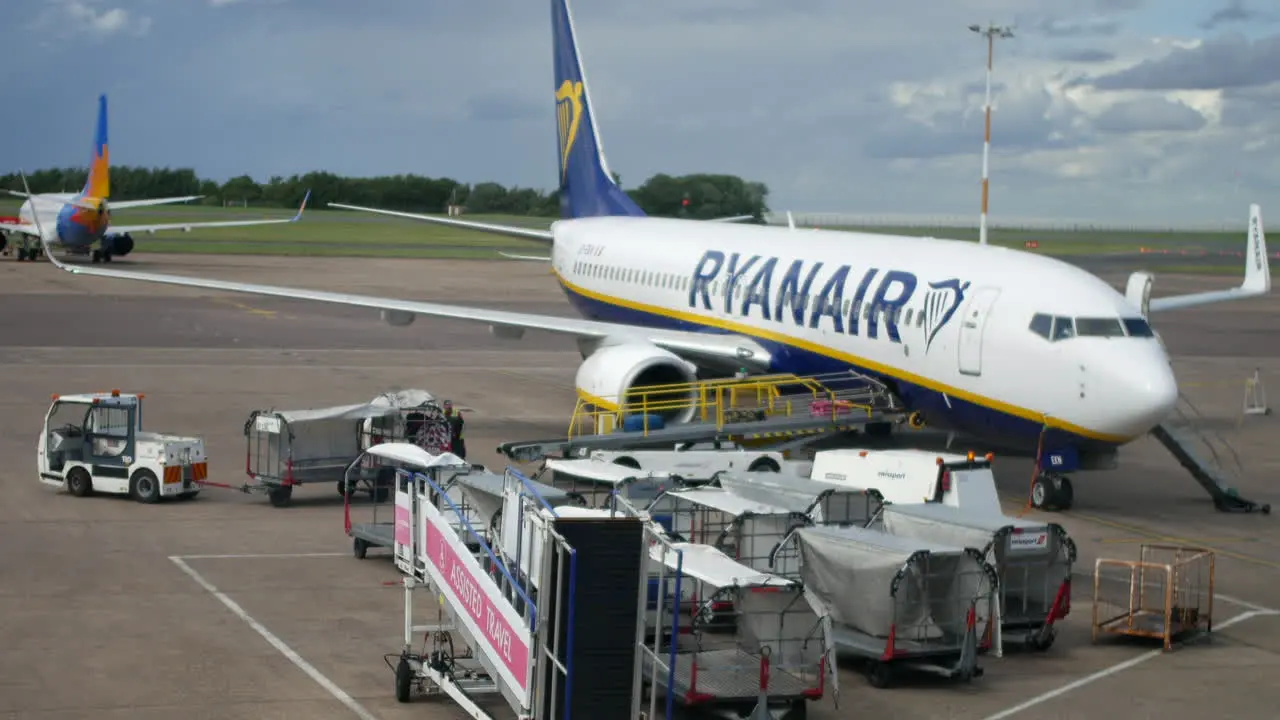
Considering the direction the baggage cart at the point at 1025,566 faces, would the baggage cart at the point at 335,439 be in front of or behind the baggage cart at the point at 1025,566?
behind

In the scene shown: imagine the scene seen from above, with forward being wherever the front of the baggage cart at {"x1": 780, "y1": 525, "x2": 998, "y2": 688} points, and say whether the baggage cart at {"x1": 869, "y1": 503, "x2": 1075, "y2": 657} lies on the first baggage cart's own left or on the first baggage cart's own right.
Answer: on the first baggage cart's own left

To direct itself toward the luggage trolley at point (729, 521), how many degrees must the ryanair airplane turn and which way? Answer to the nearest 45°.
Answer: approximately 45° to its right

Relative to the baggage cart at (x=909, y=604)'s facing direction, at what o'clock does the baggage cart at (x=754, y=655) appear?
the baggage cart at (x=754, y=655) is roughly at 3 o'clock from the baggage cart at (x=909, y=604).

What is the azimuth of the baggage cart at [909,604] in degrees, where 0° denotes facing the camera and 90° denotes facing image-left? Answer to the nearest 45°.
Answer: approximately 315°

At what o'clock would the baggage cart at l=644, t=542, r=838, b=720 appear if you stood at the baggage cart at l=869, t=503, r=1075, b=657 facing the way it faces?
the baggage cart at l=644, t=542, r=838, b=720 is roughly at 3 o'clock from the baggage cart at l=869, t=503, r=1075, b=657.

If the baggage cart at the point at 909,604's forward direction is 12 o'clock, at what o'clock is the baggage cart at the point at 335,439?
the baggage cart at the point at 335,439 is roughly at 6 o'clock from the baggage cart at the point at 909,604.

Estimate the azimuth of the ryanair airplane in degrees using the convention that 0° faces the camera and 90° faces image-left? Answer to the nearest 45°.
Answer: approximately 315°

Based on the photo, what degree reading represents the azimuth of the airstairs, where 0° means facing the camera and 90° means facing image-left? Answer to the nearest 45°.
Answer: approximately 270°

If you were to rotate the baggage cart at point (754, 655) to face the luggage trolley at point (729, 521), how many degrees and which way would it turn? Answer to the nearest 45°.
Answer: approximately 135° to its left
